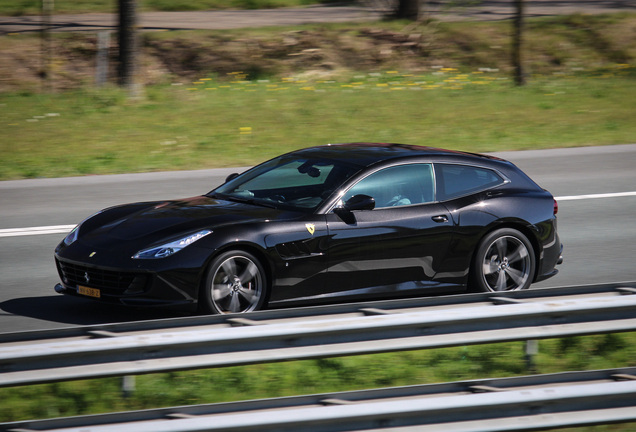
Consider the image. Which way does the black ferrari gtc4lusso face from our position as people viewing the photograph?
facing the viewer and to the left of the viewer
